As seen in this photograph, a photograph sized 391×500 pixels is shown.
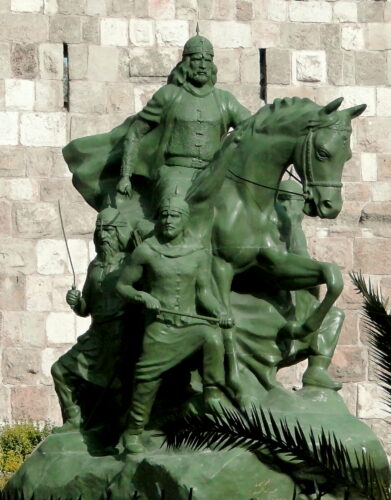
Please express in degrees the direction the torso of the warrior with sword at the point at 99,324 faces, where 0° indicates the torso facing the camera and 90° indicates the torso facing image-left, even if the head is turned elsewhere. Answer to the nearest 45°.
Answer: approximately 45°
